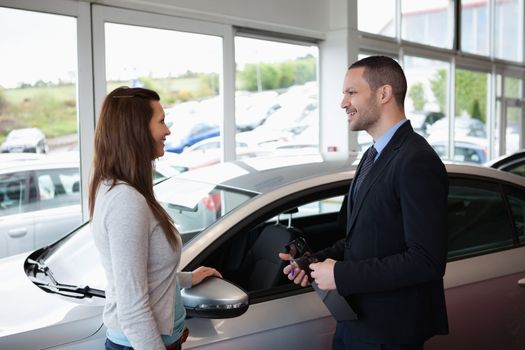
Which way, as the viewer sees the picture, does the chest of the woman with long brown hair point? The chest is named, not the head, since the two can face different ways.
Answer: to the viewer's right

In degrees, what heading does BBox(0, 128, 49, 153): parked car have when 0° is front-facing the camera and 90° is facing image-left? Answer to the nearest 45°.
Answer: approximately 45°

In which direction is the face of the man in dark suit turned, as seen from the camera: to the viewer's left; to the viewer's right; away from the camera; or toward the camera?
to the viewer's left

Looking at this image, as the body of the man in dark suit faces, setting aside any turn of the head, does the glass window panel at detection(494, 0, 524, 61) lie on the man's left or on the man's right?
on the man's right

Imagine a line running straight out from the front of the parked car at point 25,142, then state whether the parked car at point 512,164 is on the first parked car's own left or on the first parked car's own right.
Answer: on the first parked car's own left

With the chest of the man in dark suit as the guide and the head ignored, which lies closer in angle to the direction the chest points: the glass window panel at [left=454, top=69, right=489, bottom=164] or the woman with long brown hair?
the woman with long brown hair

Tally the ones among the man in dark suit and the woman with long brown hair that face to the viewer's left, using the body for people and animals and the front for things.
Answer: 1

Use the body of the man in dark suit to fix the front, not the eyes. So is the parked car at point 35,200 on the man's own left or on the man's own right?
on the man's own right

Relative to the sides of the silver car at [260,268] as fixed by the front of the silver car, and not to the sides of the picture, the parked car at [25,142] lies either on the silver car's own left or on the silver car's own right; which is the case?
on the silver car's own right

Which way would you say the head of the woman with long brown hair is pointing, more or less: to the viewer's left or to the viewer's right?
to the viewer's right

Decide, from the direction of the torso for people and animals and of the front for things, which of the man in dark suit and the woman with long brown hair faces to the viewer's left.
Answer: the man in dark suit

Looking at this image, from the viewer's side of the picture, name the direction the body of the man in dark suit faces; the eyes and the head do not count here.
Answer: to the viewer's left
